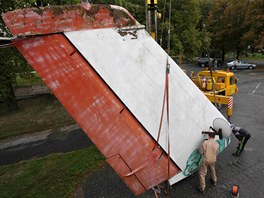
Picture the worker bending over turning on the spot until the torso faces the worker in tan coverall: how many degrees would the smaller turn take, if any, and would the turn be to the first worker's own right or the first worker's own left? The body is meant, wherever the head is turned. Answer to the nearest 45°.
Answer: approximately 90° to the first worker's own left

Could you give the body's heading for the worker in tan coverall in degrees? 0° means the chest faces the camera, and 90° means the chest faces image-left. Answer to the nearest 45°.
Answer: approximately 180°

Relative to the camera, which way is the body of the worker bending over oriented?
to the viewer's left
